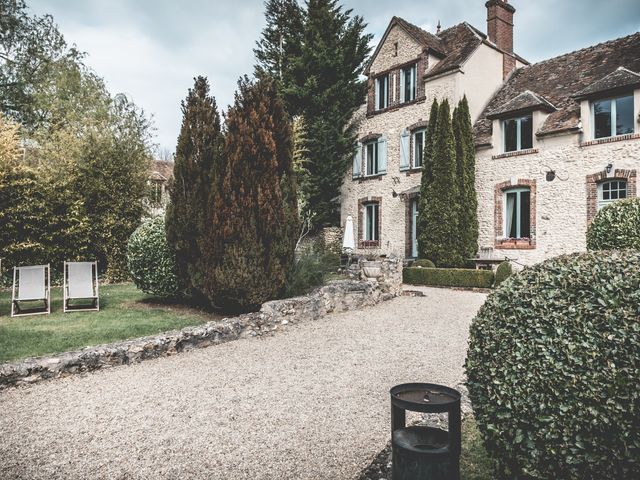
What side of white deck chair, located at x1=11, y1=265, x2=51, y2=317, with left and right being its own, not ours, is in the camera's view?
front

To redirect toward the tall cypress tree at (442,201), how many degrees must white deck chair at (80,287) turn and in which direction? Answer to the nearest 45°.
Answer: approximately 90° to its left

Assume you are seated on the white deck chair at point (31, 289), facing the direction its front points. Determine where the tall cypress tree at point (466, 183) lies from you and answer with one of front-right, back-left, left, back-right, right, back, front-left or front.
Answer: left

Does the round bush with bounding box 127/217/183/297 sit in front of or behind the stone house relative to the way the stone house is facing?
in front

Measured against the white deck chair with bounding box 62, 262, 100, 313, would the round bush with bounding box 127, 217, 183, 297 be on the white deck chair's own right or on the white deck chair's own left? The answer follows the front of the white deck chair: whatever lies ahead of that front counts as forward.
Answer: on the white deck chair's own left

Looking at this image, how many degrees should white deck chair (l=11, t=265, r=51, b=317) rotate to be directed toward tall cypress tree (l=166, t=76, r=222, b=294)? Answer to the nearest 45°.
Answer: approximately 135° to its left

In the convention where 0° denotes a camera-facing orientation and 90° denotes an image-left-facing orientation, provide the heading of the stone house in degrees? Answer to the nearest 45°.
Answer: approximately 45°

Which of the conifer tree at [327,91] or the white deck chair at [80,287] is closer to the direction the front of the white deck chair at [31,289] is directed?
the white deck chair

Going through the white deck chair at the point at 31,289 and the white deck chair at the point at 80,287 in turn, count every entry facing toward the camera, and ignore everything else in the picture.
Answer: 2

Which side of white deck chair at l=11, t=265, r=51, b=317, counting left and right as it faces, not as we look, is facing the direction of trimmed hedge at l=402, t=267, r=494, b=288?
left

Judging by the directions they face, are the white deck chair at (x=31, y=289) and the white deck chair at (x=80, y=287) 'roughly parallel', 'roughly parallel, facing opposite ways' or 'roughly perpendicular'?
roughly parallel

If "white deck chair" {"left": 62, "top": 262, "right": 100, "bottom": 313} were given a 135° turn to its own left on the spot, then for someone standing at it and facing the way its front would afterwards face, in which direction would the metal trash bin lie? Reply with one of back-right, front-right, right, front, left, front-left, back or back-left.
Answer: back-right

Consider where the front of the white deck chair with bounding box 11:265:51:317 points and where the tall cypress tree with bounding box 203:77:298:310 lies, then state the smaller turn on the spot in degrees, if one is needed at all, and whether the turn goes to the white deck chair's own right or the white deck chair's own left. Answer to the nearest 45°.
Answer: approximately 45° to the white deck chair's own left
